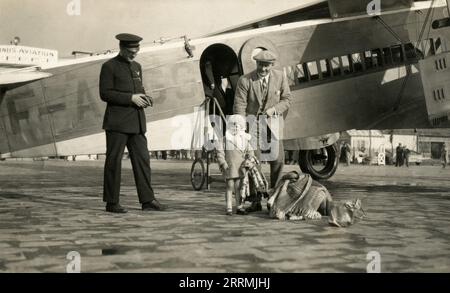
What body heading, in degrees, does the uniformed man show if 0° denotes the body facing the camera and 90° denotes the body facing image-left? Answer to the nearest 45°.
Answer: approximately 315°

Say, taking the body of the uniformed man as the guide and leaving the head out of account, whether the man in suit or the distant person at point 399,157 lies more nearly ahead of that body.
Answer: the man in suit

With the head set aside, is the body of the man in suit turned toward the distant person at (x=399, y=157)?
no

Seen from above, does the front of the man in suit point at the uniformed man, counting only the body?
no

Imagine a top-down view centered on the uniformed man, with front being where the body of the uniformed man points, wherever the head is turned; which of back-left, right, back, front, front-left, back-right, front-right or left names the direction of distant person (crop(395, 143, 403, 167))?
left

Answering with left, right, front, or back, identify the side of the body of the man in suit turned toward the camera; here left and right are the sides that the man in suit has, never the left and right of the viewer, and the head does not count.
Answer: front

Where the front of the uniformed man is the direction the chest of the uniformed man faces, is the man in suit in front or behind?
in front

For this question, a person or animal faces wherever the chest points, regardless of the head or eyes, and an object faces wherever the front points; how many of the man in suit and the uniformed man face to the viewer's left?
0

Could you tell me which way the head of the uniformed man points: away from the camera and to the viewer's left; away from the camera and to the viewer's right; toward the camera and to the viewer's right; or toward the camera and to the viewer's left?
toward the camera and to the viewer's right

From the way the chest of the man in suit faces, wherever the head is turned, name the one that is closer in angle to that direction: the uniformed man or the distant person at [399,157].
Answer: the uniformed man
